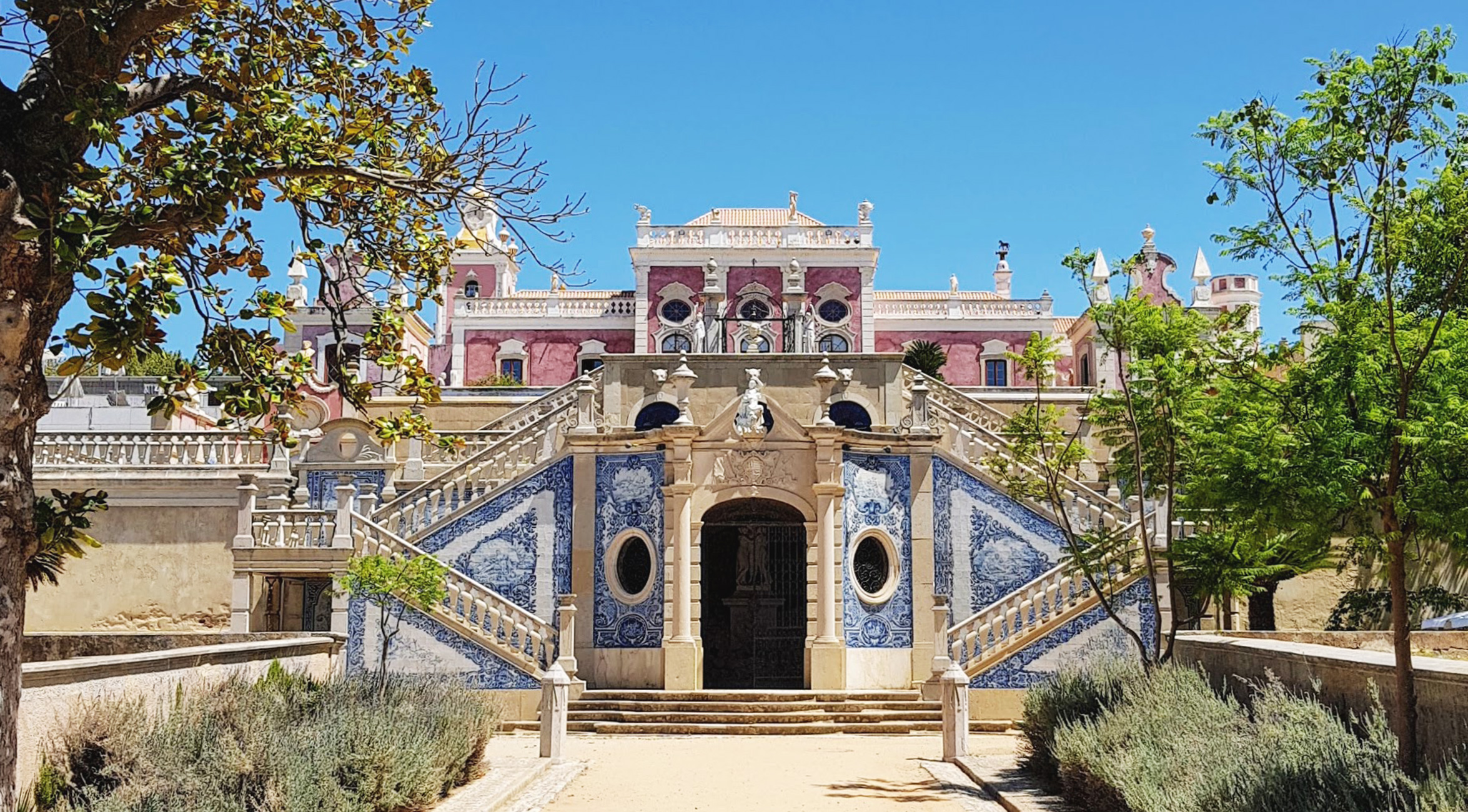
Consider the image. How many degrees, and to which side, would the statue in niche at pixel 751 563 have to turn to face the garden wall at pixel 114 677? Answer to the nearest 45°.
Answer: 0° — it already faces it

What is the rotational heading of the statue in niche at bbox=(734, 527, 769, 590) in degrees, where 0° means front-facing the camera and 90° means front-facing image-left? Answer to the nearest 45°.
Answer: approximately 0°

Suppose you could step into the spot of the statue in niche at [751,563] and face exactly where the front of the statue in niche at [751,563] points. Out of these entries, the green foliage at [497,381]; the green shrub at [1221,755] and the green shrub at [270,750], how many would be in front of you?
2

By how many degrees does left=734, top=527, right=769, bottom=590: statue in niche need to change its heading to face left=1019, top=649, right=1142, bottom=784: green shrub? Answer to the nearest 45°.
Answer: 0° — it already faces it

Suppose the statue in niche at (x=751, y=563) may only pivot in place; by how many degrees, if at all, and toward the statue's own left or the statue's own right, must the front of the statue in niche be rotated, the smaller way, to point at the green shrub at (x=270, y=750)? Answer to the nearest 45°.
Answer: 0° — it already faces it

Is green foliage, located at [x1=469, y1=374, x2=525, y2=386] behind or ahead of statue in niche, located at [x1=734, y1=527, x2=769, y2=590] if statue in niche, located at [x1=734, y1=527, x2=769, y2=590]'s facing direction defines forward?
behind

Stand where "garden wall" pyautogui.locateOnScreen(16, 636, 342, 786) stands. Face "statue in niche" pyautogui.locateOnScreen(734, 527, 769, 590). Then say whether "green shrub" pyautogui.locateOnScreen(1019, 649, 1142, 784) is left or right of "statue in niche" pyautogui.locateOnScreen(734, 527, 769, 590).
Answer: right
